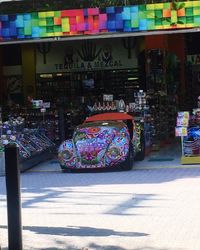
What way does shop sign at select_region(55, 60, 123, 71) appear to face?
toward the camera

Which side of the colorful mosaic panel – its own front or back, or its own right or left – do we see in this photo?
front

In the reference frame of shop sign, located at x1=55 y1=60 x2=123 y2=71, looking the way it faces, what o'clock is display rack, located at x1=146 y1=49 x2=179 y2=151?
The display rack is roughly at 11 o'clock from the shop sign.

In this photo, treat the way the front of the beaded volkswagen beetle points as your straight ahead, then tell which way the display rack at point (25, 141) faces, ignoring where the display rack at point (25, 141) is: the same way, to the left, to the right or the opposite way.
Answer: to the left

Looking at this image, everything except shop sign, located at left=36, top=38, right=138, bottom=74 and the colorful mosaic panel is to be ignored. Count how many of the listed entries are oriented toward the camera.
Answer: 2

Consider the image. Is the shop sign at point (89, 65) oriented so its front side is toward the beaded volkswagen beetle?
yes

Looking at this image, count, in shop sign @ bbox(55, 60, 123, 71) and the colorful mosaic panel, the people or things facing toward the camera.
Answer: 2

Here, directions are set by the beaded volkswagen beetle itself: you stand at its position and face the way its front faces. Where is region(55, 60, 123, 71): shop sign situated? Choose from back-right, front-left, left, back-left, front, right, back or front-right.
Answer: back-right

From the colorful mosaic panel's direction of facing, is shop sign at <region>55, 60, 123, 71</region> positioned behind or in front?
behind

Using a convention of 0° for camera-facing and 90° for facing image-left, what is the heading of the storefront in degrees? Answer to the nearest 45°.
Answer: approximately 0°

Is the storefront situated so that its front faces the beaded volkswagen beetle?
yes

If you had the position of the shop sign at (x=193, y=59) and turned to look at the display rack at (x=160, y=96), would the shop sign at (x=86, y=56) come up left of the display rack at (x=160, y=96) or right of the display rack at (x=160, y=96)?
right

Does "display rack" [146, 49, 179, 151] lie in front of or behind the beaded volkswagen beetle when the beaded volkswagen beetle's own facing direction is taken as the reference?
behind
